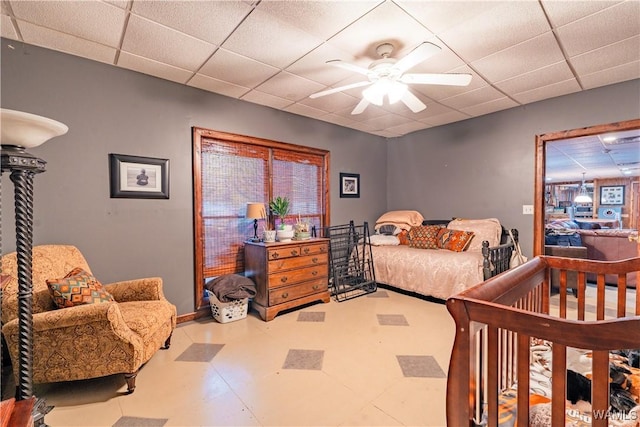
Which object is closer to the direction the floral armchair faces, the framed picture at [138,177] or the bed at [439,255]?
the bed

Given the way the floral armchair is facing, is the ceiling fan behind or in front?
in front

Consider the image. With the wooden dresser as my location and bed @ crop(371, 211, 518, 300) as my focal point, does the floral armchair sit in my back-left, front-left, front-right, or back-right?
back-right

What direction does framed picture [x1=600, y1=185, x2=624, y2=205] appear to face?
toward the camera

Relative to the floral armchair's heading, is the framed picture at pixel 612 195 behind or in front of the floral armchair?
in front

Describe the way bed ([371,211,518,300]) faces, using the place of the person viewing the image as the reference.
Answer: facing the viewer and to the left of the viewer

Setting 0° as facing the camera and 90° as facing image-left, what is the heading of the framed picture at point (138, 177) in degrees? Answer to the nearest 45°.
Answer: approximately 315°

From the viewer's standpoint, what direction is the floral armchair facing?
to the viewer's right
